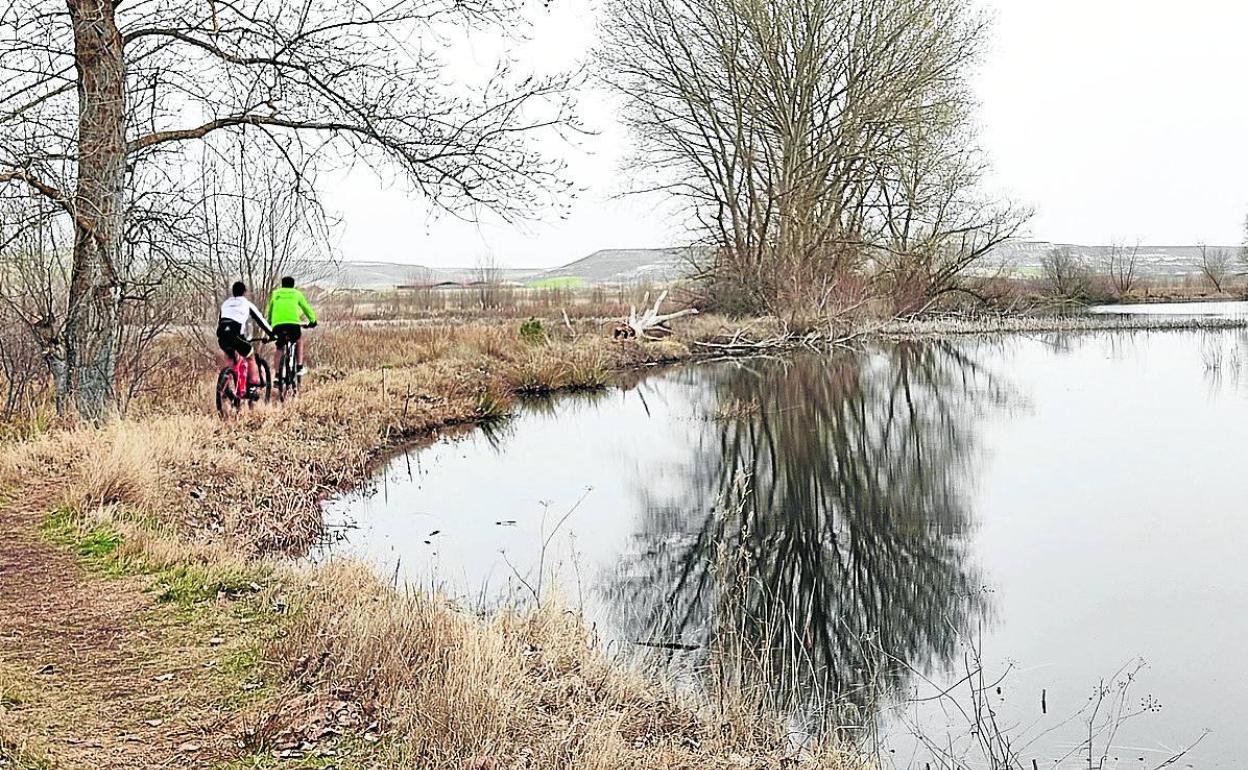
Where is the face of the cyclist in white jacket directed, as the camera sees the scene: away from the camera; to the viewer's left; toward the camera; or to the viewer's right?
away from the camera

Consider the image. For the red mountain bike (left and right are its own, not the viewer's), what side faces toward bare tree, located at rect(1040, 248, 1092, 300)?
front

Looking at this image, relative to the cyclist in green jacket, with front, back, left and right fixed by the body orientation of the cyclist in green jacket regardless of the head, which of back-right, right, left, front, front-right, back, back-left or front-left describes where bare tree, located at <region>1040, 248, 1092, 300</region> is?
front-right

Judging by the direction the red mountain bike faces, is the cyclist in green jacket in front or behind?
in front

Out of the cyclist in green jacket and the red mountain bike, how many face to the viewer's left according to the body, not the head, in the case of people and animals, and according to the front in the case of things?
0

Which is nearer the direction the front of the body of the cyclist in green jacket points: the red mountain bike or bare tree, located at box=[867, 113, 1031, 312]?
the bare tree

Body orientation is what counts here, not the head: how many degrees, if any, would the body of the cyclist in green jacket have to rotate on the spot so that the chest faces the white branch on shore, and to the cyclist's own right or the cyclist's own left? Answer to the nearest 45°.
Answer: approximately 45° to the cyclist's own right

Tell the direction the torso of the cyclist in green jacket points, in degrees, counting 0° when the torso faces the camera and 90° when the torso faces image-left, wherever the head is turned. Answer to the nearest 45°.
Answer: approximately 180°

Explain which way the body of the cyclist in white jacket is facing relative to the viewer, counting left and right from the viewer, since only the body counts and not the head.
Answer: facing away from the viewer and to the right of the viewer

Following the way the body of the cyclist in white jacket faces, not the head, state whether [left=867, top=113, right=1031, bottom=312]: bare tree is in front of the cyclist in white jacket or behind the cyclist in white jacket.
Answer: in front

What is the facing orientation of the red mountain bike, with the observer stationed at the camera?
facing away from the viewer and to the right of the viewer
